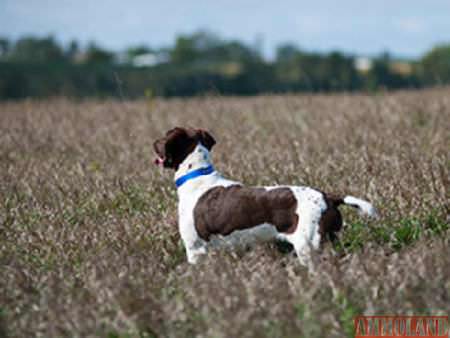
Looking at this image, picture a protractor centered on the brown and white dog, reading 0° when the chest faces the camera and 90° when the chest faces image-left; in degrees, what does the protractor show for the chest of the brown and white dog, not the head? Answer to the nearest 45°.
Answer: approximately 90°
